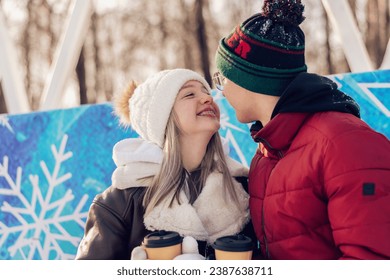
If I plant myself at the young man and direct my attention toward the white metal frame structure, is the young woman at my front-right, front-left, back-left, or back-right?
front-left

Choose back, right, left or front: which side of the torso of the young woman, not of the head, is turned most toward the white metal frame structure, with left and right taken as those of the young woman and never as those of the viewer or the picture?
back

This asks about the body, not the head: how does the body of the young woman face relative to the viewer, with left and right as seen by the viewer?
facing the viewer and to the right of the viewer

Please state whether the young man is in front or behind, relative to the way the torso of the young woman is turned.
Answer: in front

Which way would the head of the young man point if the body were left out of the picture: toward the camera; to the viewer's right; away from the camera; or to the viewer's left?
to the viewer's left

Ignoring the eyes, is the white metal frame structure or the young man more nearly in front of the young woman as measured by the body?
the young man

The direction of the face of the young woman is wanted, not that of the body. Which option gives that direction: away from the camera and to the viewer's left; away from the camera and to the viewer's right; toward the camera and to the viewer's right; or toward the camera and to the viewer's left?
toward the camera and to the viewer's right
